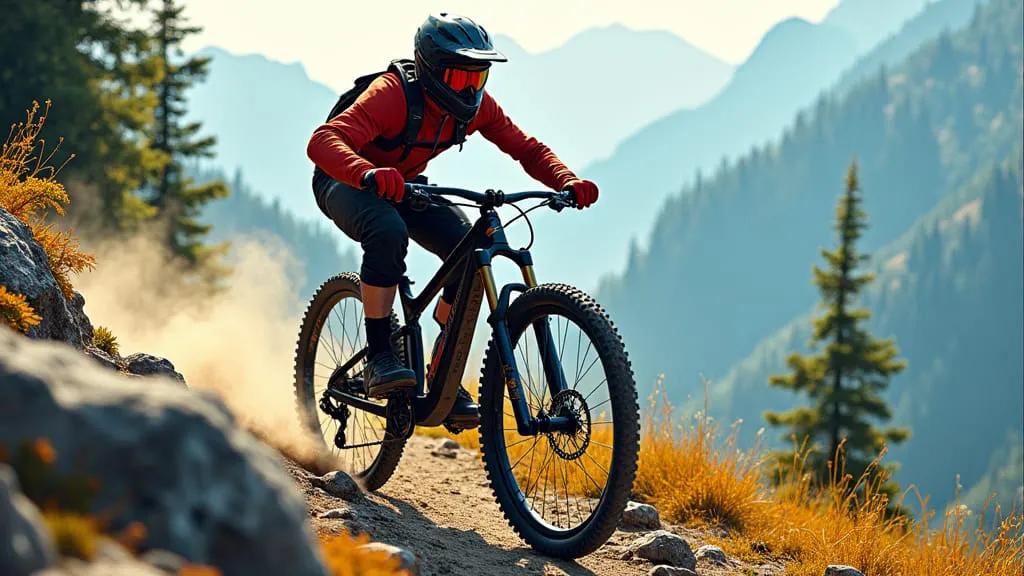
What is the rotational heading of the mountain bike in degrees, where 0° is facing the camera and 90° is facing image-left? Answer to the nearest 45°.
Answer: approximately 315°

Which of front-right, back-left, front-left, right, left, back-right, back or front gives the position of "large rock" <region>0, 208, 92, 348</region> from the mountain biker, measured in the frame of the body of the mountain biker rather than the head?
back-right

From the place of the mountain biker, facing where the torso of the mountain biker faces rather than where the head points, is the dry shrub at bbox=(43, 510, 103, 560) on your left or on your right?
on your right

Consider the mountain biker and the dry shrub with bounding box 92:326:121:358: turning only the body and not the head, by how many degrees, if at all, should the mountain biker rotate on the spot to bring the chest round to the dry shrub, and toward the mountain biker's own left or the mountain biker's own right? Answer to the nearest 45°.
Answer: approximately 135° to the mountain biker's own right

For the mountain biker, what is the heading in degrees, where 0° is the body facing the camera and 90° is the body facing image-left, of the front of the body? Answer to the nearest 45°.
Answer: approximately 315°
